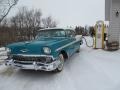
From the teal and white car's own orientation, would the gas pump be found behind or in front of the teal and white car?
behind

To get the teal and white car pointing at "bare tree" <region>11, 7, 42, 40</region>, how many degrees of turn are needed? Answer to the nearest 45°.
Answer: approximately 135° to its right

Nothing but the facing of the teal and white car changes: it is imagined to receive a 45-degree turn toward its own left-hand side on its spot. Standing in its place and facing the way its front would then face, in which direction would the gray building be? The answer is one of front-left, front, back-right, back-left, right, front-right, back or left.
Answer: back-left

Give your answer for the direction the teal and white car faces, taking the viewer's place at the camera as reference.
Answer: facing the viewer and to the left of the viewer

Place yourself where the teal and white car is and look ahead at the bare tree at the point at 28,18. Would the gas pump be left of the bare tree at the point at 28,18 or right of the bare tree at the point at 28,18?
right
